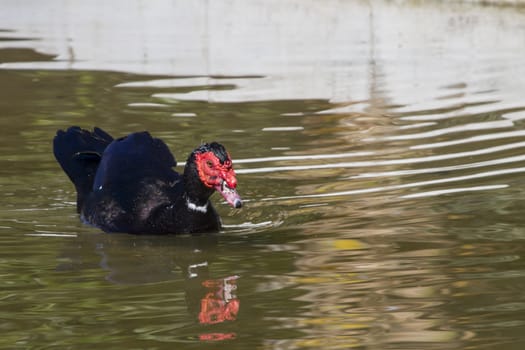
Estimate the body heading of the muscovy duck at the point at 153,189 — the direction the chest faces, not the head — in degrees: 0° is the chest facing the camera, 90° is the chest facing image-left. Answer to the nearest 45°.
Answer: approximately 315°
